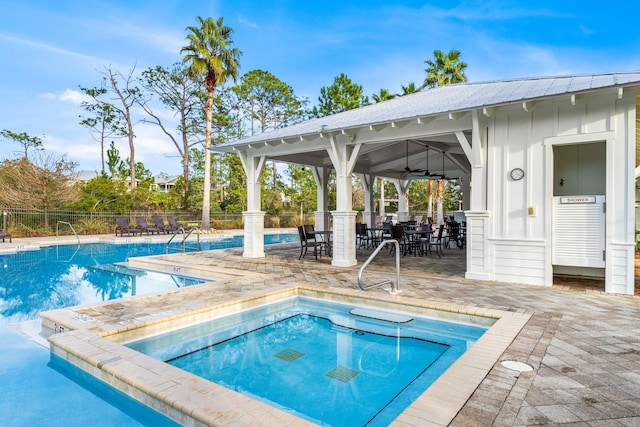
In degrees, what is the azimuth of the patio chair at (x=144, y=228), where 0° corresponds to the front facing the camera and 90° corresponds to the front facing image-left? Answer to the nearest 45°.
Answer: approximately 315°

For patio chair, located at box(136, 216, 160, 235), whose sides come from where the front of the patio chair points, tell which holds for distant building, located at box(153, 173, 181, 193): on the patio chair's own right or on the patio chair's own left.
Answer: on the patio chair's own left

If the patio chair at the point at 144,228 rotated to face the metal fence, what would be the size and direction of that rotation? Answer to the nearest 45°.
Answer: approximately 180°

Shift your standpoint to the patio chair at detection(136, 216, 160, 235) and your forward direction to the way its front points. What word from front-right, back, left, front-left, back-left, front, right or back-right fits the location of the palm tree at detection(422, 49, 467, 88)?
front-left

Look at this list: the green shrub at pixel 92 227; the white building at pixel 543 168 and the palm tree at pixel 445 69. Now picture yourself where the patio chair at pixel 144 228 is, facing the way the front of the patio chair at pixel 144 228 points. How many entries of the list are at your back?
1

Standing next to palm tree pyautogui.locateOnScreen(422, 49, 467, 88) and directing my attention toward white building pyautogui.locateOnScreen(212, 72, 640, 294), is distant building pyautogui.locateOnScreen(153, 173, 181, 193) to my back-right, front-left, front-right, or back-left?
back-right
